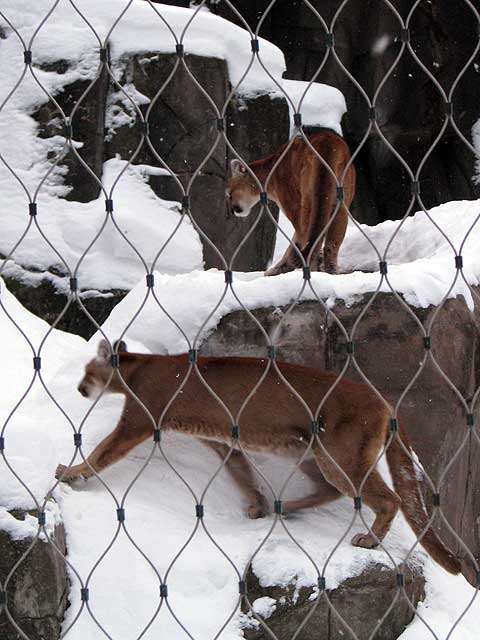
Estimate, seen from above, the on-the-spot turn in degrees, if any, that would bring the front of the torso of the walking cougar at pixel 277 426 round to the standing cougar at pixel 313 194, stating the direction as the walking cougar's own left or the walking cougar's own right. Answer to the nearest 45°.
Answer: approximately 90° to the walking cougar's own right

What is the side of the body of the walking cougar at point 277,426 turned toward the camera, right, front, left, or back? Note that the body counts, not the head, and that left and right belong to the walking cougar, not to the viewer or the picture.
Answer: left
